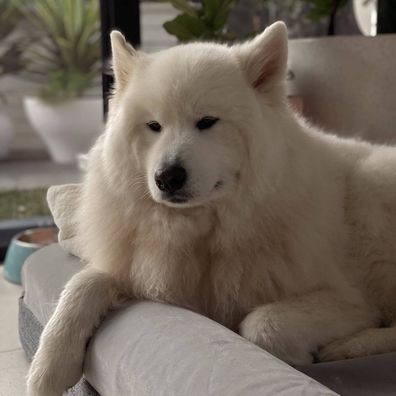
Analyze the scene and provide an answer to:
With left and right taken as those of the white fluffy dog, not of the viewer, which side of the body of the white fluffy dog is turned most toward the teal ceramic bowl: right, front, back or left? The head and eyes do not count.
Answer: right

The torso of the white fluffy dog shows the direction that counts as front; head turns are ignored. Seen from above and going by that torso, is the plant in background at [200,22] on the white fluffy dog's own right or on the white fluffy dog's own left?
on the white fluffy dog's own right

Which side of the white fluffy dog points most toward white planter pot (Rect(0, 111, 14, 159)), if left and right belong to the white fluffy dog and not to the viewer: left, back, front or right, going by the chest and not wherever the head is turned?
right

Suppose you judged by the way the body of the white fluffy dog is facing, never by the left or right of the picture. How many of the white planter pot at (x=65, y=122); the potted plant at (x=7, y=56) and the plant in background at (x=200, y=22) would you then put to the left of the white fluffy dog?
0

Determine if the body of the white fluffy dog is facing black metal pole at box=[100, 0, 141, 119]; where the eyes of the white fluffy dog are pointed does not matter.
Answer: no

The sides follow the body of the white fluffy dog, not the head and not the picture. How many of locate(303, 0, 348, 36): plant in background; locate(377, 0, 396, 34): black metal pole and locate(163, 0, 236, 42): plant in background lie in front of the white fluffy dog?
0

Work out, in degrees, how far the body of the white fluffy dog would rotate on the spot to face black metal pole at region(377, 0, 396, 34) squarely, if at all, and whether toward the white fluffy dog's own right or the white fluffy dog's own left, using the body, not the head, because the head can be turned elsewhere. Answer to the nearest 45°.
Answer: approximately 180°

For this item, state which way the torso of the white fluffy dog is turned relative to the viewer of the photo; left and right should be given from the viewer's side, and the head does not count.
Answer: facing the viewer and to the left of the viewer

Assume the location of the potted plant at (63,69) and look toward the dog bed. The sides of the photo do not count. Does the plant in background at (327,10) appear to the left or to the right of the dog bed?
left

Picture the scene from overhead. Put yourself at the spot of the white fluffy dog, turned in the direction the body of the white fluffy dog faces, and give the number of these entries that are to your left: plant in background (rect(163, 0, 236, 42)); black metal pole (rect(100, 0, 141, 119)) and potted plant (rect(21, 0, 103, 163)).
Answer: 0

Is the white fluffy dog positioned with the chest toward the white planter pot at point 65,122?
no

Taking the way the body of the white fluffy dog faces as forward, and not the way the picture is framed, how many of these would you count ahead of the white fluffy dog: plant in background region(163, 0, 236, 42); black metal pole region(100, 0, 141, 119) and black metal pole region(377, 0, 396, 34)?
0
